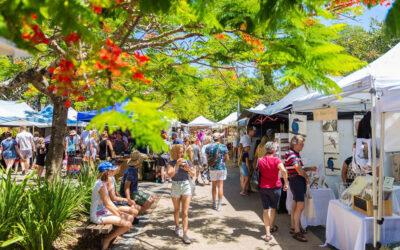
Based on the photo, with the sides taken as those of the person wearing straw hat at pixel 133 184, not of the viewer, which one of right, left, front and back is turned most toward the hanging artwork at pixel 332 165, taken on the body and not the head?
front

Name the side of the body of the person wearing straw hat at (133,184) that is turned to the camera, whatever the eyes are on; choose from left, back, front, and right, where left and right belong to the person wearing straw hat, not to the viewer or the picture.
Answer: right

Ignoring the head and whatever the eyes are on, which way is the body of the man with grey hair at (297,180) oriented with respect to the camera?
to the viewer's right

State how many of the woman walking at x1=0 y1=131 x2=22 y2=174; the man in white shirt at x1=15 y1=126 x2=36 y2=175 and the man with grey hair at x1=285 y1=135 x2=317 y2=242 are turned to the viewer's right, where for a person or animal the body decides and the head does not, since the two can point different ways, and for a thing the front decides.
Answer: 1

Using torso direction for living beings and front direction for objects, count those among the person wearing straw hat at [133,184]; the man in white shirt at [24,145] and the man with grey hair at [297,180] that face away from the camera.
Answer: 1

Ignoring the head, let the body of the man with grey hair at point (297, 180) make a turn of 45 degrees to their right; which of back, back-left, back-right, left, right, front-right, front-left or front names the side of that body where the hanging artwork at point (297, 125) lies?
back-left
